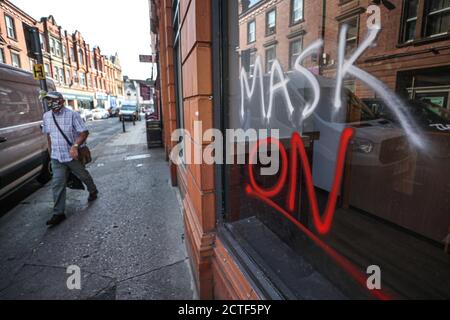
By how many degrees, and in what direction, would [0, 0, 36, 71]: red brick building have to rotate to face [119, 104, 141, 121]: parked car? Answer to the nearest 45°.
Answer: approximately 45° to its left

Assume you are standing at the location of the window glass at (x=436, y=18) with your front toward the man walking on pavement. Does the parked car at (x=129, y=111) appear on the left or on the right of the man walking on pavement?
right

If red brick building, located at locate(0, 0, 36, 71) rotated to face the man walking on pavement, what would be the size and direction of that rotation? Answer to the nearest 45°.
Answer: approximately 45° to its right

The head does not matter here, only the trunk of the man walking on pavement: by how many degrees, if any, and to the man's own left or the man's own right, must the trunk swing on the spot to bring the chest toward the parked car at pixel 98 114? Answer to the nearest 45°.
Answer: approximately 135° to the man's own right

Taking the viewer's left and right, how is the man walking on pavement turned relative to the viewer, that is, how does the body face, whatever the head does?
facing the viewer and to the left of the viewer

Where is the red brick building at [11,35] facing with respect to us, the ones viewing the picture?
facing the viewer and to the right of the viewer

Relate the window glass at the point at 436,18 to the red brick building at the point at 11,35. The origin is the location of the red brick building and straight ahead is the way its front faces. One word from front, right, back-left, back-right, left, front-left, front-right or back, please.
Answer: front-right

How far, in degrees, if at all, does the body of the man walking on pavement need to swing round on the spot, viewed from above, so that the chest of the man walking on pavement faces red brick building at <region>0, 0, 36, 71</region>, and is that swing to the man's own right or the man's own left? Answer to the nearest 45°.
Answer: approximately 135° to the man's own right

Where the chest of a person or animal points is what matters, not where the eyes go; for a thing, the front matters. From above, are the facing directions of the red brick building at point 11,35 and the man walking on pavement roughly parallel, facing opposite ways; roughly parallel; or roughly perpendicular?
roughly perpendicular

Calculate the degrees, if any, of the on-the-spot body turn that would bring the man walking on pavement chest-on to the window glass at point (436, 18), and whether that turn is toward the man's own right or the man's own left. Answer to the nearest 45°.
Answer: approximately 90° to the man's own left

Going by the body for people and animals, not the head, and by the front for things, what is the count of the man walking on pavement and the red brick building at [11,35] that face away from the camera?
0
